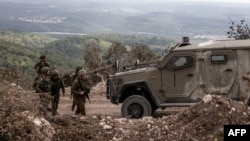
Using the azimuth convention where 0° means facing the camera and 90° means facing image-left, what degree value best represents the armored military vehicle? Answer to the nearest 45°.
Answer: approximately 90°

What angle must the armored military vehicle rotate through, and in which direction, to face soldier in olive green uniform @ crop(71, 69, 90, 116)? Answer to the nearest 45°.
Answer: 0° — it already faces them
